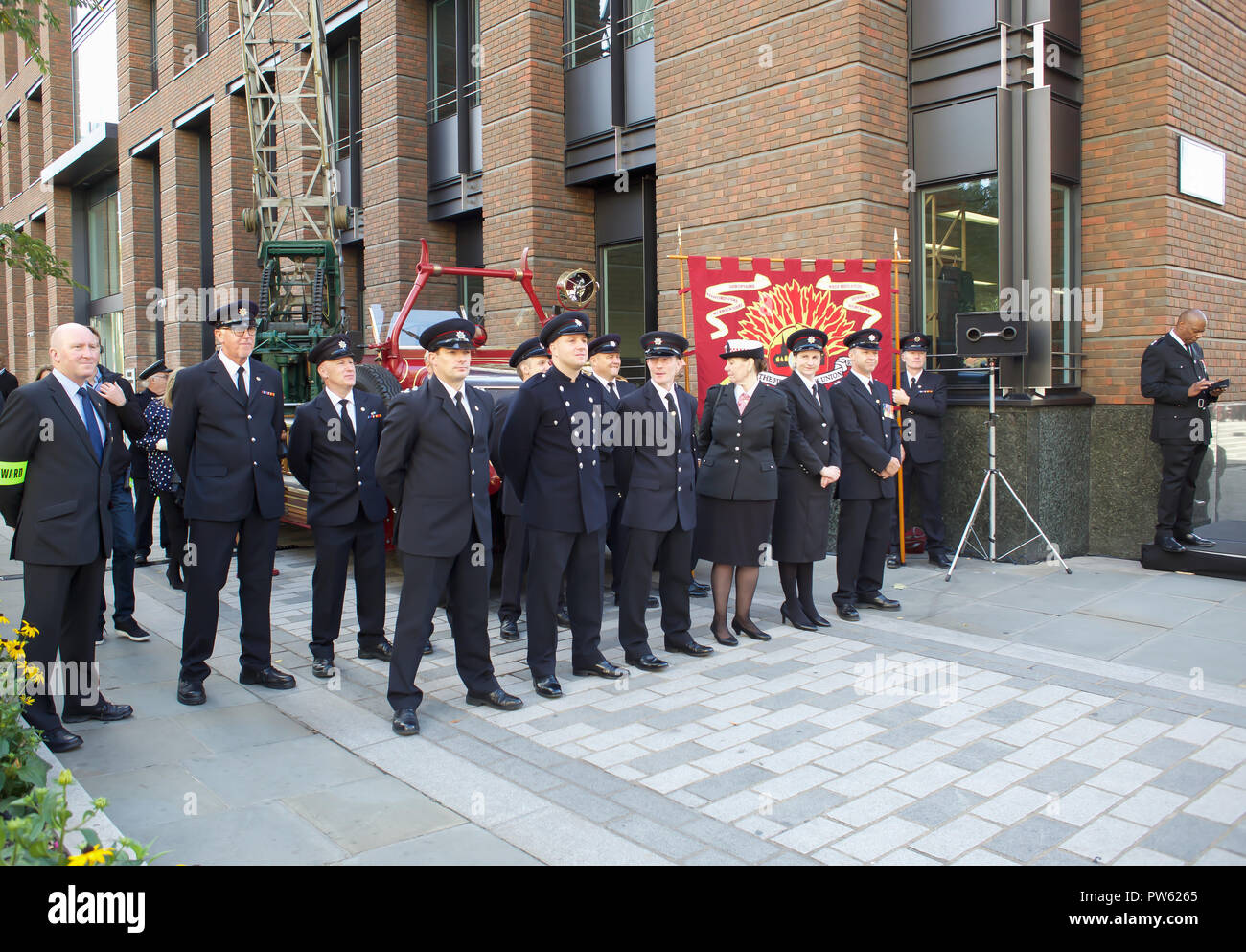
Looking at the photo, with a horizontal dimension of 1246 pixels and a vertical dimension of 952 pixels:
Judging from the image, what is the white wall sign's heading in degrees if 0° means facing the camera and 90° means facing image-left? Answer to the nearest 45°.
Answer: approximately 315°

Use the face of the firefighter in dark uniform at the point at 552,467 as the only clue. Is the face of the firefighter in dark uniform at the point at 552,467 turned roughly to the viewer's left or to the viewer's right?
to the viewer's right

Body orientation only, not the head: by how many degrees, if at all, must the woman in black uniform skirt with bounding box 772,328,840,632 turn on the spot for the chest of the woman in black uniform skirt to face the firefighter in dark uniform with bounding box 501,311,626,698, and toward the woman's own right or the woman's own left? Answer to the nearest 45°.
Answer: approximately 90° to the woman's own right

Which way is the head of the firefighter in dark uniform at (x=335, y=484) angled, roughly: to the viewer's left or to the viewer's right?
to the viewer's right

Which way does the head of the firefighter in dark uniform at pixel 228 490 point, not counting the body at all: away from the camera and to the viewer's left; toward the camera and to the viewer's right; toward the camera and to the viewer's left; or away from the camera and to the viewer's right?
toward the camera and to the viewer's right

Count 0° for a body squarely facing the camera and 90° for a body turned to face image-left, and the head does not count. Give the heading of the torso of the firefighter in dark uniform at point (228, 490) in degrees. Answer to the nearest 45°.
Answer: approximately 315°

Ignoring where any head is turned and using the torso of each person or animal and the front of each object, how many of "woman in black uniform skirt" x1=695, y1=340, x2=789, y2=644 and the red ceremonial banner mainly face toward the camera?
2

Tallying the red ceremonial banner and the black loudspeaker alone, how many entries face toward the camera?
2
